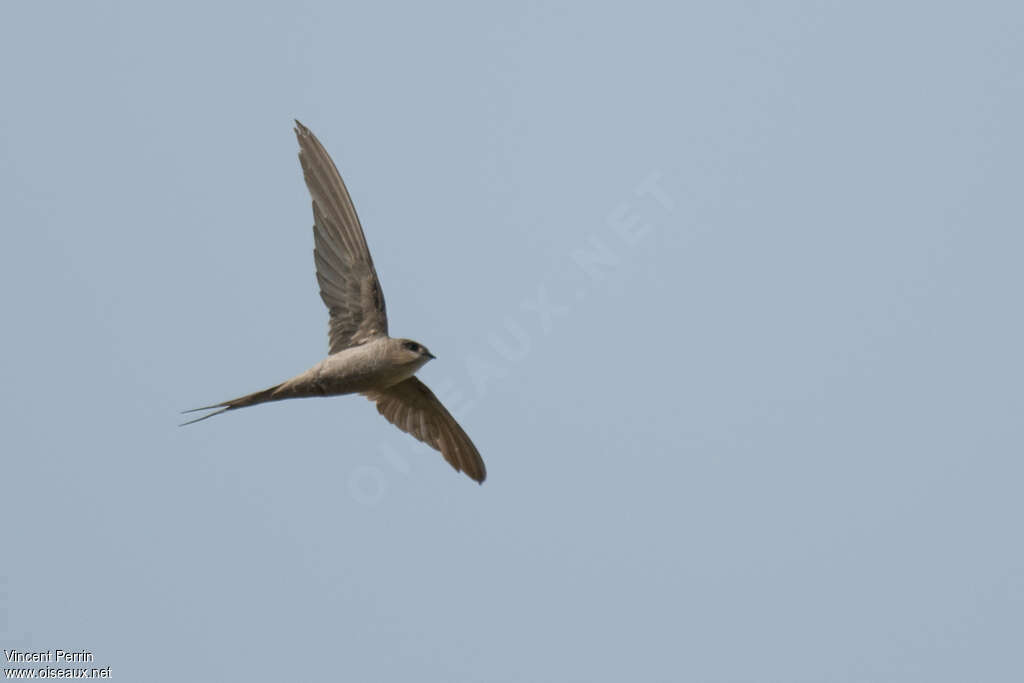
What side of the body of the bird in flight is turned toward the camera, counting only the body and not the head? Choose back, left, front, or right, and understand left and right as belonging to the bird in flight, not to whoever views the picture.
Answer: right
